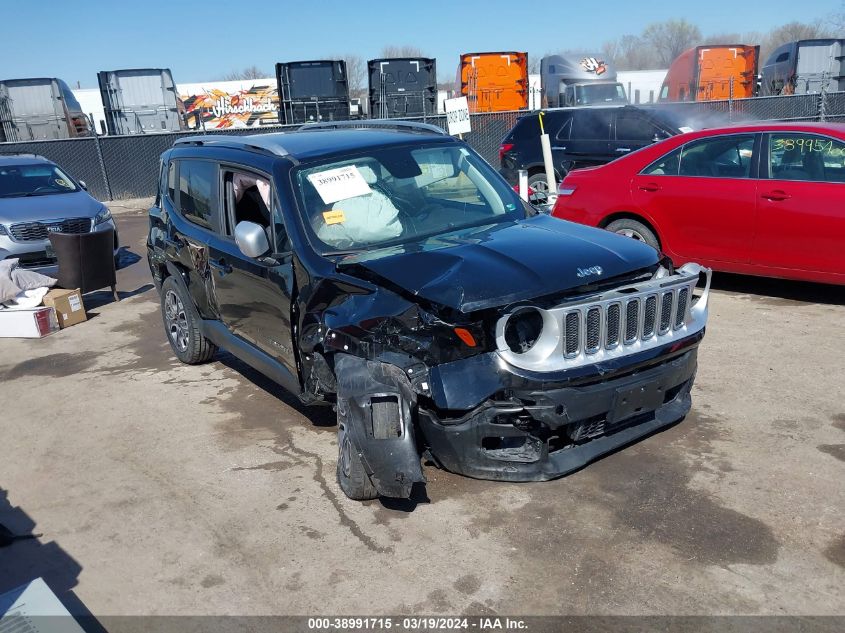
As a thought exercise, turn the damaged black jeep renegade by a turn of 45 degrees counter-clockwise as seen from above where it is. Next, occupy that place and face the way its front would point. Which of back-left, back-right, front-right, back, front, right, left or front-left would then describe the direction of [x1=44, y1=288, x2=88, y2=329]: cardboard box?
back-left

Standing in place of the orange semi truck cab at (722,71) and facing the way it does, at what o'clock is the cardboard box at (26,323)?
The cardboard box is roughly at 8 o'clock from the orange semi truck cab.

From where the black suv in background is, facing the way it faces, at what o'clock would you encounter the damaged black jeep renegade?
The damaged black jeep renegade is roughly at 3 o'clock from the black suv in background.

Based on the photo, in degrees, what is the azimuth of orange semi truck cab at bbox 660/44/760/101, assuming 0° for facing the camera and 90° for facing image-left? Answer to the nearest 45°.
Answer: approximately 135°

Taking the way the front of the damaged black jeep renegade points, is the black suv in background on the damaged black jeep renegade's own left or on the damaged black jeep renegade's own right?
on the damaged black jeep renegade's own left

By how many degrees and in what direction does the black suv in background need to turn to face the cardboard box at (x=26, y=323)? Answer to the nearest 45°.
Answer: approximately 135° to its right

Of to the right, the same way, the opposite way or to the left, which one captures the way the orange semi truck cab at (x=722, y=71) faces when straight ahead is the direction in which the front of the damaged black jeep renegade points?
the opposite way

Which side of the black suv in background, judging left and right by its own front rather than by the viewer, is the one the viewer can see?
right

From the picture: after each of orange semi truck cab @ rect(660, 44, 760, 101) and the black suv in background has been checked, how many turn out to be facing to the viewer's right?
1

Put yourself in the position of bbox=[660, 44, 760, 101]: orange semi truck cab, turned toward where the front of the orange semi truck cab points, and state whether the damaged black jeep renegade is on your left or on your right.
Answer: on your left

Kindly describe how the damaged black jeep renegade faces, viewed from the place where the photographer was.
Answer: facing the viewer and to the right of the viewer
